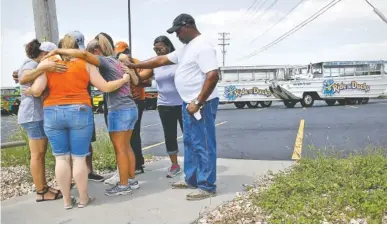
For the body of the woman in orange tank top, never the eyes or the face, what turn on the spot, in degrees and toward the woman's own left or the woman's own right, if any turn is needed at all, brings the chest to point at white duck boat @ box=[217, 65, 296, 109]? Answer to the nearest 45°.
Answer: approximately 45° to the woman's own right

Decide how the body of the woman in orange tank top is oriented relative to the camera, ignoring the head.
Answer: away from the camera

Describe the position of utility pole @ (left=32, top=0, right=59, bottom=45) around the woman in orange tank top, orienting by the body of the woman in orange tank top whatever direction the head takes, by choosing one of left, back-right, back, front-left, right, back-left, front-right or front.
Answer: front

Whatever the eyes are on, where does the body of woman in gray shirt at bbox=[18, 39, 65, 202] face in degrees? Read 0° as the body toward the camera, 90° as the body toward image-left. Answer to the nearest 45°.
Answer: approximately 270°

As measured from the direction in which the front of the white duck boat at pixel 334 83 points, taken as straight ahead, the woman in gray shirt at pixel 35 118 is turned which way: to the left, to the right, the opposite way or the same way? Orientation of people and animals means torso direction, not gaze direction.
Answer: the opposite way

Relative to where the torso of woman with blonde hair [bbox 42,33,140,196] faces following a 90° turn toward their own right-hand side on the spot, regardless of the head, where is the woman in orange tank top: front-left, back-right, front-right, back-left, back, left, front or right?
back

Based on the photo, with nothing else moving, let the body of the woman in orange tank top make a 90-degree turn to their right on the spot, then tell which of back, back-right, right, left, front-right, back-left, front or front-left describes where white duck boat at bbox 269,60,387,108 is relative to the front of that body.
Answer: front-left
